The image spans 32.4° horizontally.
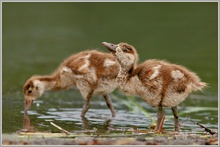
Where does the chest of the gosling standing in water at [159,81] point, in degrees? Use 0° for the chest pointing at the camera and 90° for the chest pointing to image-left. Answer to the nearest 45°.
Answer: approximately 90°

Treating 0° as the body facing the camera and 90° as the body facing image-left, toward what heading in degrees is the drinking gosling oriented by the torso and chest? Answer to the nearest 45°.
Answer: approximately 90°
